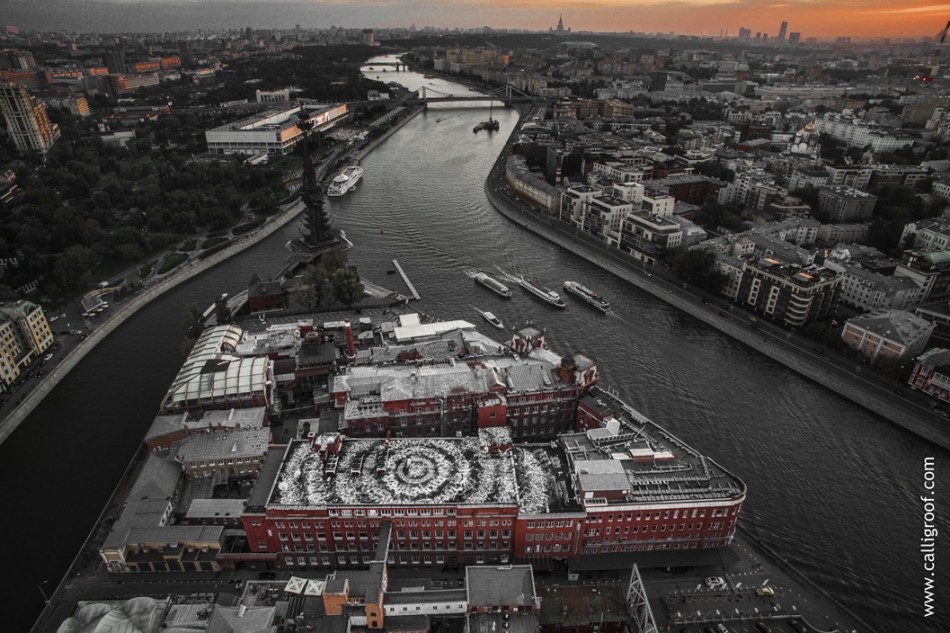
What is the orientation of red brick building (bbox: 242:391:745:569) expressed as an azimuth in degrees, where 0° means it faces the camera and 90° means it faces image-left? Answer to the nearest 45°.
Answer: approximately 0°

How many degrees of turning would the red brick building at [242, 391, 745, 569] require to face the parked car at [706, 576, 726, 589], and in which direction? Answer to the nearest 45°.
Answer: approximately 90° to its left
